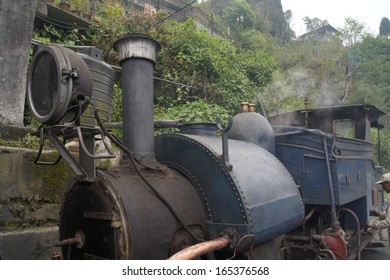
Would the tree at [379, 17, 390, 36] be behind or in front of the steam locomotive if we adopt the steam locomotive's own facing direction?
behind

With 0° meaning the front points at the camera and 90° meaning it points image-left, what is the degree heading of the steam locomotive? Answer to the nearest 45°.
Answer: approximately 45°
